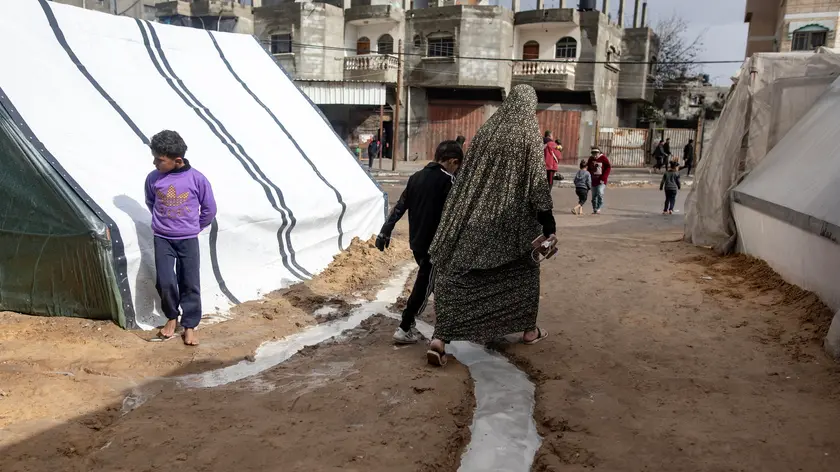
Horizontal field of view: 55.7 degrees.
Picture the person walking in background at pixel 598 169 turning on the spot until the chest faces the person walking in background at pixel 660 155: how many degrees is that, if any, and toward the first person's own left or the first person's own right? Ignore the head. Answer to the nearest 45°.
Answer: approximately 180°

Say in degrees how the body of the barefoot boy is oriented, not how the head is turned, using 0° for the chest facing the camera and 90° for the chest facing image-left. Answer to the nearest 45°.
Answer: approximately 0°

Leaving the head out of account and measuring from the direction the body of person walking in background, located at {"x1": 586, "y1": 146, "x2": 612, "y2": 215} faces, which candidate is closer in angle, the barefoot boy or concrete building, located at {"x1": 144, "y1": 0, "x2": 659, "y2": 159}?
the barefoot boy

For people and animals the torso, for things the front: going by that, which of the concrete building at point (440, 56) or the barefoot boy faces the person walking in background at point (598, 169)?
the concrete building

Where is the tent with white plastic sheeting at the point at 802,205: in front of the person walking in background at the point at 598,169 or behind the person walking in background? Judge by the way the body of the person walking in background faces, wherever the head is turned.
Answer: in front

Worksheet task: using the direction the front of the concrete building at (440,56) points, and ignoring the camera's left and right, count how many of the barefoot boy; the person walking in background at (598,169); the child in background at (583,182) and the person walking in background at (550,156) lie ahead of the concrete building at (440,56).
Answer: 4
